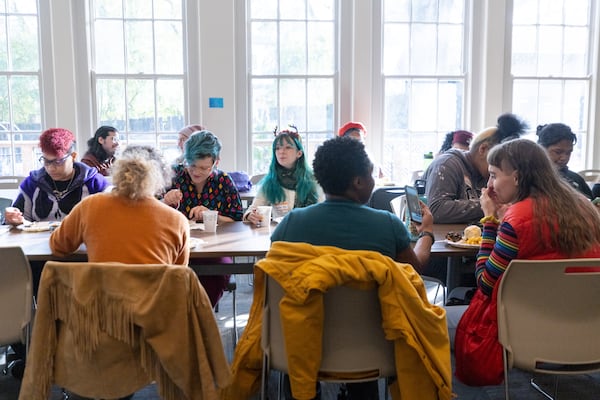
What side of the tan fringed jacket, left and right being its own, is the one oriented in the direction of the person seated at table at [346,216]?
right

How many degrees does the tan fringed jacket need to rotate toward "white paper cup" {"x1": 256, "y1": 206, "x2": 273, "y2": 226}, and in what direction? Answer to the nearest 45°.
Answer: approximately 45° to its right

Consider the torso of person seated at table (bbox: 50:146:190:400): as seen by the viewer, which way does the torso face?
away from the camera

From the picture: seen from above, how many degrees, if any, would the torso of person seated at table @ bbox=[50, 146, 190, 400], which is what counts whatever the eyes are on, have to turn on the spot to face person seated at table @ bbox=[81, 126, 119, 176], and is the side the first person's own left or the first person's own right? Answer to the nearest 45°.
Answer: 0° — they already face them

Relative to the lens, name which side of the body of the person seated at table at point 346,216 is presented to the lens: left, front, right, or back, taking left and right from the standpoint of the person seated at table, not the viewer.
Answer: back

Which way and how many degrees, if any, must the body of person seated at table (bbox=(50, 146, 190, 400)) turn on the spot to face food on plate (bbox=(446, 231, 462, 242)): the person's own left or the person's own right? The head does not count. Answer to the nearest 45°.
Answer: approximately 90° to the person's own right

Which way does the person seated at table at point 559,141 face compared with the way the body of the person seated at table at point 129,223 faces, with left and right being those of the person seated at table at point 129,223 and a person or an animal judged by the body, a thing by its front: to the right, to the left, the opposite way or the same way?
the opposite way

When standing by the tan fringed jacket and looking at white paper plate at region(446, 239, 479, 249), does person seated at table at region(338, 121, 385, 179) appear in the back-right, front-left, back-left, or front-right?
front-left

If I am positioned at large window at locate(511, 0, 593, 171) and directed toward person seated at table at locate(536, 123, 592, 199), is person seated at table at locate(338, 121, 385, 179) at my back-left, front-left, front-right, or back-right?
front-right

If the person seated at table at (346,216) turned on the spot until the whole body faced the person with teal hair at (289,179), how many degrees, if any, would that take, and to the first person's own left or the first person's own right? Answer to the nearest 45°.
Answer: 0° — they already face them

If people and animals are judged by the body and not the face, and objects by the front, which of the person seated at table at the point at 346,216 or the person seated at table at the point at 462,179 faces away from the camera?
the person seated at table at the point at 346,216

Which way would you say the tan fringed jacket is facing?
away from the camera
